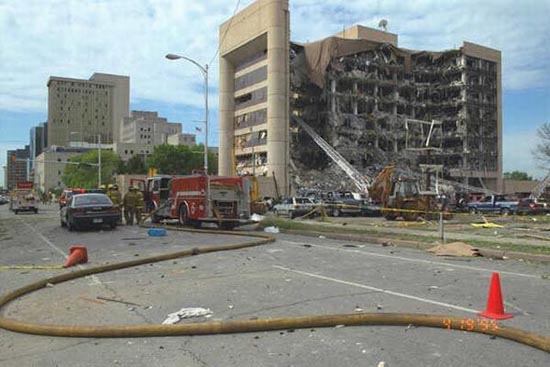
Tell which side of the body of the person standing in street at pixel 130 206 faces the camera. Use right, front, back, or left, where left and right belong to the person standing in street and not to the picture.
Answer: back

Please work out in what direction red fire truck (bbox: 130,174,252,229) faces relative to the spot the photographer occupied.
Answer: facing away from the viewer and to the left of the viewer

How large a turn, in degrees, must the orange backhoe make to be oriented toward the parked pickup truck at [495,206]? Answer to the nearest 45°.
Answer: approximately 135° to its right
